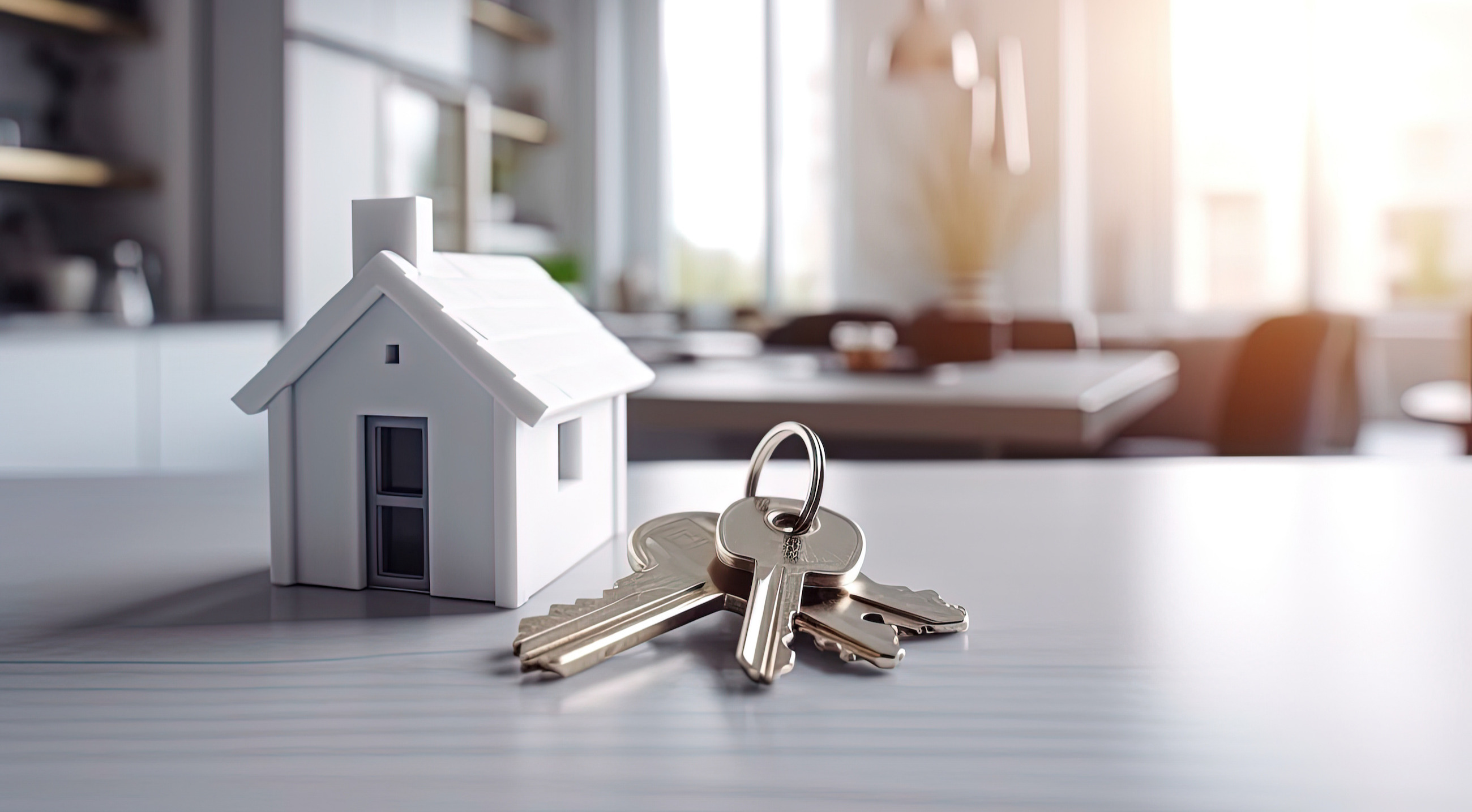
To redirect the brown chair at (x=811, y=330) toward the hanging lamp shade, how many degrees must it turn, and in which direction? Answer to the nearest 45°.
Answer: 0° — it already faces it

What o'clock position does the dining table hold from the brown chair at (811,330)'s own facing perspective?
The dining table is roughly at 12 o'clock from the brown chair.

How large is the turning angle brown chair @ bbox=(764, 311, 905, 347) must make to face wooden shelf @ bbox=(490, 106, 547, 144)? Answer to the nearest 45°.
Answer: approximately 135° to its right

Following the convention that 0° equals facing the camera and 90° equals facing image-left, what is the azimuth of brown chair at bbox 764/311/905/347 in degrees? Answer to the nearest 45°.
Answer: approximately 0°

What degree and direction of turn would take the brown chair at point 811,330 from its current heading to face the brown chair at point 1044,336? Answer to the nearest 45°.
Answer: approximately 45° to its left

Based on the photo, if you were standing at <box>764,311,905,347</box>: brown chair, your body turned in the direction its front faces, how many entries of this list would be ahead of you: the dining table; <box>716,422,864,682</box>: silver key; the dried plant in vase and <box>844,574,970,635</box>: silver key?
3

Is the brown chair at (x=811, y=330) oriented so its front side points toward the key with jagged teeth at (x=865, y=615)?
yes

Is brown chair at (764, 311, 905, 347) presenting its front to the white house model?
yes

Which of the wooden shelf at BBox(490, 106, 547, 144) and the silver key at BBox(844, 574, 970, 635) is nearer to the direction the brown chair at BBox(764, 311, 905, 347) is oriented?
the silver key

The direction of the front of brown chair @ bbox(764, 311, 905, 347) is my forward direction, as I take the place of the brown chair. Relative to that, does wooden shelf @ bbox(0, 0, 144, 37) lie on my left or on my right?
on my right
